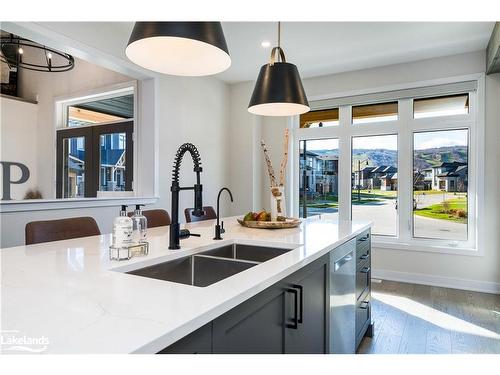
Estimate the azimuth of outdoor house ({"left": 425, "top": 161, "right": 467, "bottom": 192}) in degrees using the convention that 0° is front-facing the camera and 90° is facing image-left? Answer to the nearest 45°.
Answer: approximately 45°

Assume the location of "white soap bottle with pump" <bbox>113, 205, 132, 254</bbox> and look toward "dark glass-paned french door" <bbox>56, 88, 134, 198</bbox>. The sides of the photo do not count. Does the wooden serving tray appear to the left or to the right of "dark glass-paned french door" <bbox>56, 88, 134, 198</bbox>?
right

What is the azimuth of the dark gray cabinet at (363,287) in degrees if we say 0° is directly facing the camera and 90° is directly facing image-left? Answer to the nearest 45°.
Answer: approximately 270°

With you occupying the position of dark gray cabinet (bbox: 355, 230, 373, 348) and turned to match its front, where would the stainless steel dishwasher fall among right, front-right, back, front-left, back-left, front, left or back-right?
right

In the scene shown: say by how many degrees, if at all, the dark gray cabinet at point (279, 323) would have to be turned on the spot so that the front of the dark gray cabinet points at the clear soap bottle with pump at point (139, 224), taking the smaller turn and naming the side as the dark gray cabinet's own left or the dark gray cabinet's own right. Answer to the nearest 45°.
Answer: approximately 135° to the dark gray cabinet's own right

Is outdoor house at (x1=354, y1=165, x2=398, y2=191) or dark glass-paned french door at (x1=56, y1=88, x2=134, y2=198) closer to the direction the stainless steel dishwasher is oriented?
the outdoor house

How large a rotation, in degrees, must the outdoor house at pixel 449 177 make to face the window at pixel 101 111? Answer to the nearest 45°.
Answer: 0° — it already faces it

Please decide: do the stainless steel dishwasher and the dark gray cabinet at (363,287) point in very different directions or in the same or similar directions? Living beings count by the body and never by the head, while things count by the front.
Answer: same or similar directions
